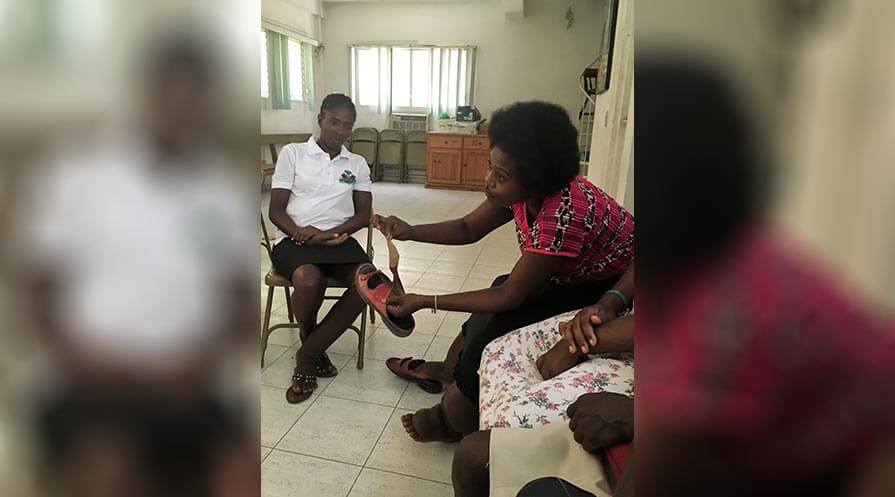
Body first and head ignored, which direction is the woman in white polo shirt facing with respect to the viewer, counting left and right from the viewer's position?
facing the viewer

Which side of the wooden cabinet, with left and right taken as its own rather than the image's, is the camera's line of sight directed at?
front

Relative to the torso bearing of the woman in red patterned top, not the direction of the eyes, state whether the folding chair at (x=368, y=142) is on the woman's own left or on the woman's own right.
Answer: on the woman's own right

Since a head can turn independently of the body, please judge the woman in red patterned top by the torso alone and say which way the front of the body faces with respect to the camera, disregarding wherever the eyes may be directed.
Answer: to the viewer's left

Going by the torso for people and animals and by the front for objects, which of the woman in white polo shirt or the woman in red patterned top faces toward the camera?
the woman in white polo shirt

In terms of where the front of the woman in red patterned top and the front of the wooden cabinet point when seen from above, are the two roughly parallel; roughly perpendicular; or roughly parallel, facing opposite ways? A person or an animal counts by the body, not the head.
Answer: roughly perpendicular

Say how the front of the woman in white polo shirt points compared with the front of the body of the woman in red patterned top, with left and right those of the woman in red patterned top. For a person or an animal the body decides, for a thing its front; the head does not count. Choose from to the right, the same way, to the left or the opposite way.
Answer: to the left

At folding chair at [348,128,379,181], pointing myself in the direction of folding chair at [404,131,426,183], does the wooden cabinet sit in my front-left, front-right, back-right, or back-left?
front-right

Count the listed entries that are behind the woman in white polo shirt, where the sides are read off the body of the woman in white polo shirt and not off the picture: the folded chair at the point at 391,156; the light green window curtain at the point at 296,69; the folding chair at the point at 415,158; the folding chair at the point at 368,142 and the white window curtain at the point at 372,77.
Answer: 5

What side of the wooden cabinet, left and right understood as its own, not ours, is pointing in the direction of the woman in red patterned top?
front

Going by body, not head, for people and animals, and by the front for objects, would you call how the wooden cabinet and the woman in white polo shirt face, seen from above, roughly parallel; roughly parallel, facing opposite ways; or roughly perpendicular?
roughly parallel

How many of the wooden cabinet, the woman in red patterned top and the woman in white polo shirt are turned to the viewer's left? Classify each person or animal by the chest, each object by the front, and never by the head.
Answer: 1

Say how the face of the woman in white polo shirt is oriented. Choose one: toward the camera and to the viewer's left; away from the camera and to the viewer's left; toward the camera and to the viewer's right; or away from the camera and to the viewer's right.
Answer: toward the camera and to the viewer's right

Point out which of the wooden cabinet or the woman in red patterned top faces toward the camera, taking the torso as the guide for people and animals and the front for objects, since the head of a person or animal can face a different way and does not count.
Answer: the wooden cabinet

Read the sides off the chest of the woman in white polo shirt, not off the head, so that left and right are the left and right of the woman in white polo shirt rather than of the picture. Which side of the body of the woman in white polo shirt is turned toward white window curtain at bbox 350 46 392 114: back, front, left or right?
back
